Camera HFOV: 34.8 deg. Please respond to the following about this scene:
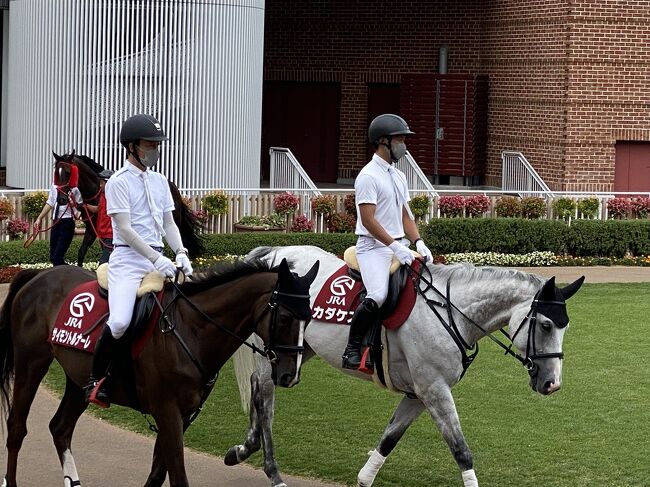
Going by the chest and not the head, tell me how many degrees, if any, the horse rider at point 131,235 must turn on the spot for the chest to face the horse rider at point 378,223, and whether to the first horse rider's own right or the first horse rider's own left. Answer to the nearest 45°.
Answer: approximately 45° to the first horse rider's own left

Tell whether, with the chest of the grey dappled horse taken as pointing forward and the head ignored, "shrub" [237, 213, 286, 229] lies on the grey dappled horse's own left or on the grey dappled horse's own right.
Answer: on the grey dappled horse's own left

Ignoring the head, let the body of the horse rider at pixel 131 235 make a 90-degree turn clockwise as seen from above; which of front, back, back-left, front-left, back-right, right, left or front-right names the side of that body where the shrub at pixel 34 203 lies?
back-right

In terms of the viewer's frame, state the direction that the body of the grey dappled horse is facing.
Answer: to the viewer's right

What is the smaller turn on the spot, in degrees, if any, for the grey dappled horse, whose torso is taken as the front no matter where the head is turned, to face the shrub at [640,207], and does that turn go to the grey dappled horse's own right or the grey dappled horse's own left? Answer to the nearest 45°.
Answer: approximately 90° to the grey dappled horse's own left

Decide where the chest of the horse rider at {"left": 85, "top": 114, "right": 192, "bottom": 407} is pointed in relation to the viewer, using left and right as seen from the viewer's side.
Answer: facing the viewer and to the right of the viewer

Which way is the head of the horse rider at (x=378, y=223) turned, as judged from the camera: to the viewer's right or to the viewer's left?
to the viewer's right

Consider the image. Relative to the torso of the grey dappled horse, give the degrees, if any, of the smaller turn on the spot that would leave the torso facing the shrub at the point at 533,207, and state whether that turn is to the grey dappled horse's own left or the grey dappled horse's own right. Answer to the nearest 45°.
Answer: approximately 90° to the grey dappled horse's own left

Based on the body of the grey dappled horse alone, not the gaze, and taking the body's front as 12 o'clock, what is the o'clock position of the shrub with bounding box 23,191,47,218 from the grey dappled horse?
The shrub is roughly at 8 o'clock from the grey dappled horse.

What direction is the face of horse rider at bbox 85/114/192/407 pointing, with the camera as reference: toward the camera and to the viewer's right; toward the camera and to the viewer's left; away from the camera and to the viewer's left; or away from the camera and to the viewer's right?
toward the camera and to the viewer's right

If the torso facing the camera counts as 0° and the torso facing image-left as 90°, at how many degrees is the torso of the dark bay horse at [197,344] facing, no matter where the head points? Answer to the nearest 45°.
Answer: approximately 270°
